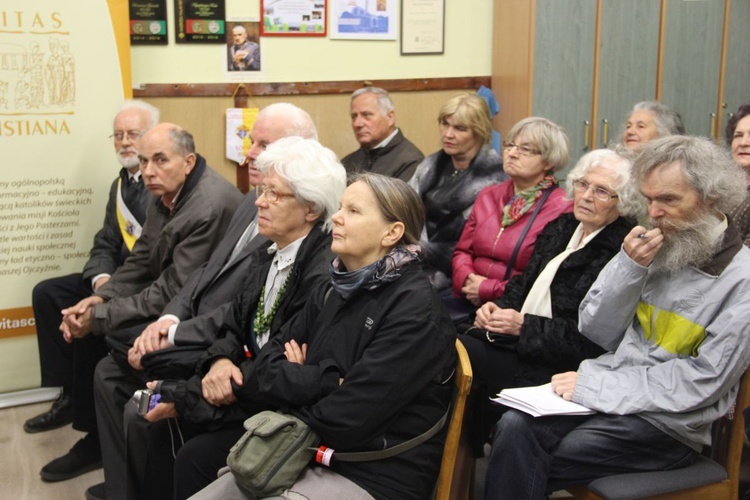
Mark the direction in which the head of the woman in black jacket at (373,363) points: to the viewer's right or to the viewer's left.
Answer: to the viewer's left

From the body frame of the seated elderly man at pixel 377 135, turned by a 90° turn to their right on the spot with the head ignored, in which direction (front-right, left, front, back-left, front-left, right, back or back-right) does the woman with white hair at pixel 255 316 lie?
back-left

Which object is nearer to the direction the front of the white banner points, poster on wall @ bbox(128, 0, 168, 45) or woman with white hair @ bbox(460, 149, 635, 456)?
the woman with white hair

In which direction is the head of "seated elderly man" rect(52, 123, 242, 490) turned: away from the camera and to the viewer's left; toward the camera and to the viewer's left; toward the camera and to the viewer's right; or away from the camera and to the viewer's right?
toward the camera and to the viewer's left

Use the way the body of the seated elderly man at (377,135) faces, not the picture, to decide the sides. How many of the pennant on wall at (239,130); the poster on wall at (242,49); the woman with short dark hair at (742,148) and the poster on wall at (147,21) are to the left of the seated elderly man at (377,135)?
1

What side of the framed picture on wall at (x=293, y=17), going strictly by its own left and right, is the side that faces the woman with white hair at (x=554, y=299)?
front

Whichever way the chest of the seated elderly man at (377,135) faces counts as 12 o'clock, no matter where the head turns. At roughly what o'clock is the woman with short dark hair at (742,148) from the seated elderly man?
The woman with short dark hair is roughly at 9 o'clock from the seated elderly man.

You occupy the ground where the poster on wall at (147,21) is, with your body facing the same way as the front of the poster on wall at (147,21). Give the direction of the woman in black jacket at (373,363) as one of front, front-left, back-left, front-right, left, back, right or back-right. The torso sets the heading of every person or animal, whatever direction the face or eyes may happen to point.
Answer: front

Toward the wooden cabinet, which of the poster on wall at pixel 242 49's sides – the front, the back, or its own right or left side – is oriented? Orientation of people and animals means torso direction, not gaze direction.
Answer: left

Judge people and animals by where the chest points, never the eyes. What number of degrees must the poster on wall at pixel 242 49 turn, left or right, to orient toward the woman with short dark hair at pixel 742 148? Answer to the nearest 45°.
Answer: approximately 45° to its left

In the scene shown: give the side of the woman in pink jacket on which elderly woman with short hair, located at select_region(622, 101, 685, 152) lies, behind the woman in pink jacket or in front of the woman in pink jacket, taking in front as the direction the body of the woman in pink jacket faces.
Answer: behind

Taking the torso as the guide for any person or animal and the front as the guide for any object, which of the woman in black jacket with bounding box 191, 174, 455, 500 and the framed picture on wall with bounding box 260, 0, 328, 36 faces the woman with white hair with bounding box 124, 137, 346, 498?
the framed picture on wall

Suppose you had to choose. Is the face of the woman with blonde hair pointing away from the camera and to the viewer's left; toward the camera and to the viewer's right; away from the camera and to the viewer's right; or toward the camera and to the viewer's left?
toward the camera and to the viewer's left

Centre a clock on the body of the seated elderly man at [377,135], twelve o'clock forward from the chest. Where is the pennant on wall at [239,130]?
The pennant on wall is roughly at 2 o'clock from the seated elderly man.

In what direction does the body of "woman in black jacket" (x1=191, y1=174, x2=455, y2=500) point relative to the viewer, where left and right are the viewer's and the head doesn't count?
facing the viewer and to the left of the viewer

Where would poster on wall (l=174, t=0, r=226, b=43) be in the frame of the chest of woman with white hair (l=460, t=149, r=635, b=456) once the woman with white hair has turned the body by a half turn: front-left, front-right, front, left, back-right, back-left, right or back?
left
